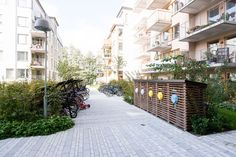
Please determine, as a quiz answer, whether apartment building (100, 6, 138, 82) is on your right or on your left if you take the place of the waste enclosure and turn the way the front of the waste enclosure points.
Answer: on your right

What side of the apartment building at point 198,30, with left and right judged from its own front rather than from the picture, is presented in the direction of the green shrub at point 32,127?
front

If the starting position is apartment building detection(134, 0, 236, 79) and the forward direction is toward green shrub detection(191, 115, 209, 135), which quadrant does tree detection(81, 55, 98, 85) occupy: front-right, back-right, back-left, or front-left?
back-right

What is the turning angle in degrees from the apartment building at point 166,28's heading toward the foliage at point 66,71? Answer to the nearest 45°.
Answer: approximately 45° to its right

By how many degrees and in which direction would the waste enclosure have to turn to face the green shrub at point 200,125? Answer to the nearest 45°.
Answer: approximately 90° to its left

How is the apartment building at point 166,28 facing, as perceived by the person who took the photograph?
facing the viewer and to the left of the viewer

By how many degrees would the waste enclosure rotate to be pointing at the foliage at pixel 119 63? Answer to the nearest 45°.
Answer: approximately 135° to its right

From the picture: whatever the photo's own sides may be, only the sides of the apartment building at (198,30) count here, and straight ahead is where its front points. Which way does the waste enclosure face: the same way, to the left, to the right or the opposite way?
the same way

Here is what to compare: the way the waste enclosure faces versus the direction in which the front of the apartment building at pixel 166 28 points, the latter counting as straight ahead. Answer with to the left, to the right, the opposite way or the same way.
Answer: the same way

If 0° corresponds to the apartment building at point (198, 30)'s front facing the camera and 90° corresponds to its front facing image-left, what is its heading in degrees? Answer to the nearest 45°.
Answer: approximately 45°

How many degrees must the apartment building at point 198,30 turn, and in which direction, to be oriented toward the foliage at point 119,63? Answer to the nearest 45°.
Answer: approximately 90° to its right

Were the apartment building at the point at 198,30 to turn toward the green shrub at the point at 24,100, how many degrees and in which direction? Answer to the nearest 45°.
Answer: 0° — it already faces it
